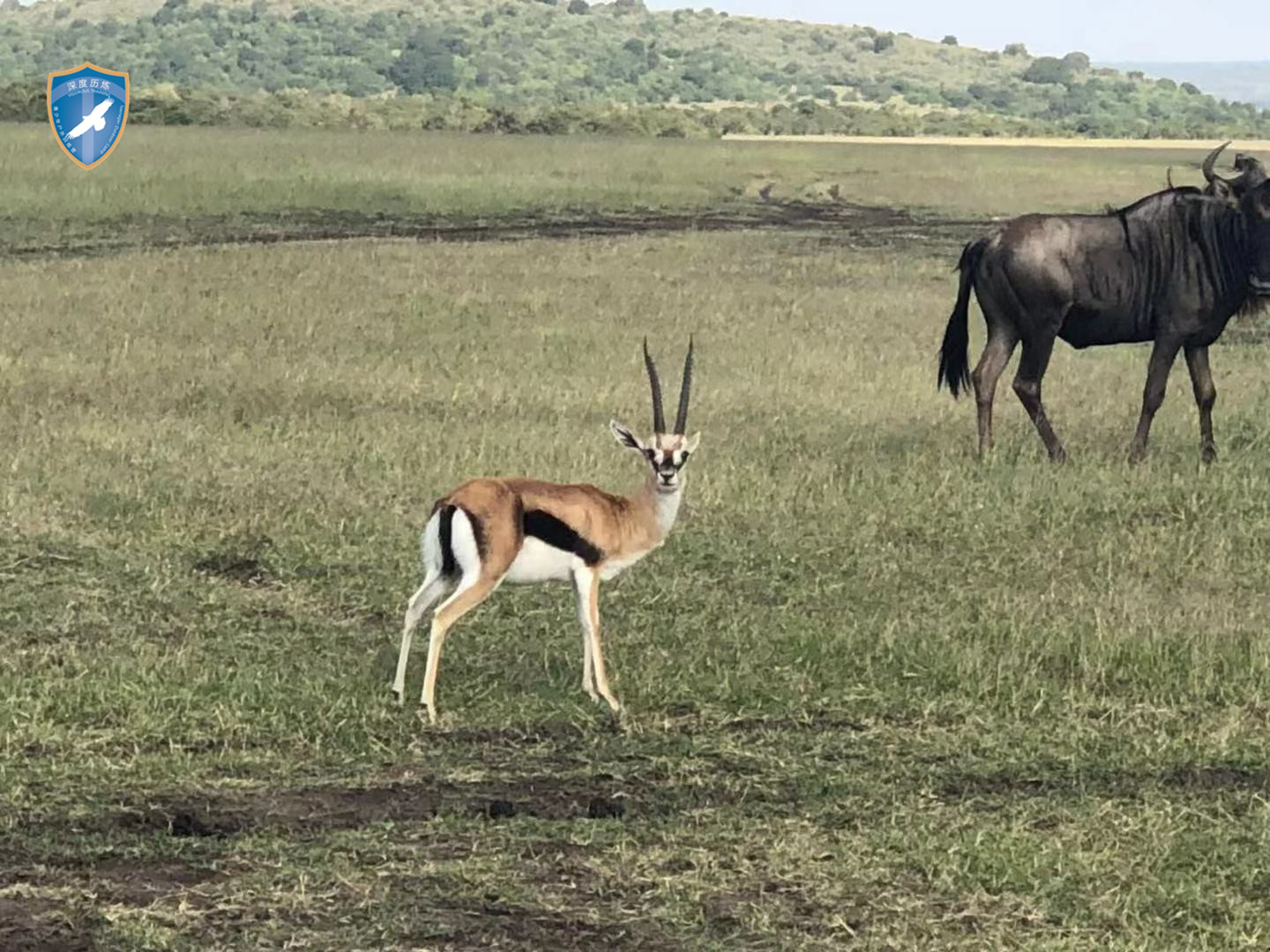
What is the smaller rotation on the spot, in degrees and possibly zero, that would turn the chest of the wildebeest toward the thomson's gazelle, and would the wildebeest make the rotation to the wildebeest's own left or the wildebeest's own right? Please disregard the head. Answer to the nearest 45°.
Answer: approximately 90° to the wildebeest's own right

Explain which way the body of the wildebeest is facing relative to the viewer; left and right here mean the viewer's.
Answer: facing to the right of the viewer
